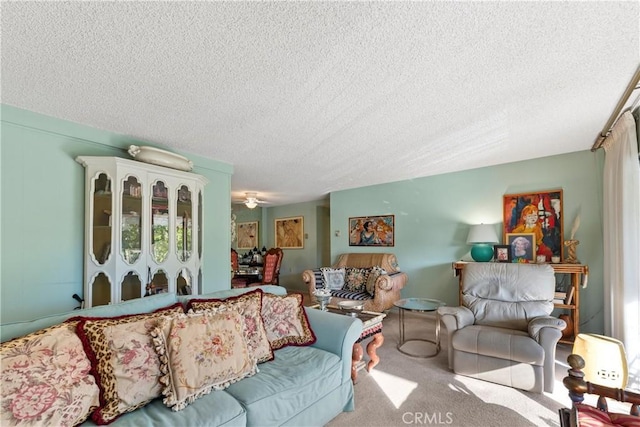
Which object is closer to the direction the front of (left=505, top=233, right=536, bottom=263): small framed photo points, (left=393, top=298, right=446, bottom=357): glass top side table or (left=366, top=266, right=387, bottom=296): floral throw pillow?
the glass top side table

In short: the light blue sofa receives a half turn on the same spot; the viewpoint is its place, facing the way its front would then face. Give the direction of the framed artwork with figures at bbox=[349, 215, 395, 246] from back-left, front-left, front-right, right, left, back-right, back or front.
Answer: right

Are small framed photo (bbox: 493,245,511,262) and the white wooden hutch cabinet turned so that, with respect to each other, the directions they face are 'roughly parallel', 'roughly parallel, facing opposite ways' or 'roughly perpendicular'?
roughly perpendicular

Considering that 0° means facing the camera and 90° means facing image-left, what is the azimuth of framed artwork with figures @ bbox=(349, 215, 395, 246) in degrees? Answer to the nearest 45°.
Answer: approximately 45°

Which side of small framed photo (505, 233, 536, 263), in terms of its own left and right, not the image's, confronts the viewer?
front

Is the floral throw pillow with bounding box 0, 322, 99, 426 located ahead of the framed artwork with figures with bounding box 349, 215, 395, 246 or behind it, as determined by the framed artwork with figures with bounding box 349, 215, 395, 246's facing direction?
ahead

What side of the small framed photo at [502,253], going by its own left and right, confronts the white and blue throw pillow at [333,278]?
right

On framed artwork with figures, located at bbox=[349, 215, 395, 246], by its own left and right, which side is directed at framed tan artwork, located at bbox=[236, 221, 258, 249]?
right

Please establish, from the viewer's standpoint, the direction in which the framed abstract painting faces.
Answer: facing the viewer and to the left of the viewer

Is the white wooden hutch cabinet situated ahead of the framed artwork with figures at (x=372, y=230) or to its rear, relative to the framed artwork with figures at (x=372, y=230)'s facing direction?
ahead

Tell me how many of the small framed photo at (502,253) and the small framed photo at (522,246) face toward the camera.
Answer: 2

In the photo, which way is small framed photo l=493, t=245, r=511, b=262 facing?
toward the camera

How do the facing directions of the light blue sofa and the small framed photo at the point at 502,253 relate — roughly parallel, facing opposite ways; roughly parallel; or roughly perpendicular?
roughly perpendicular

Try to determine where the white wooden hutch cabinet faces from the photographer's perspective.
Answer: facing the viewer and to the right of the viewer
